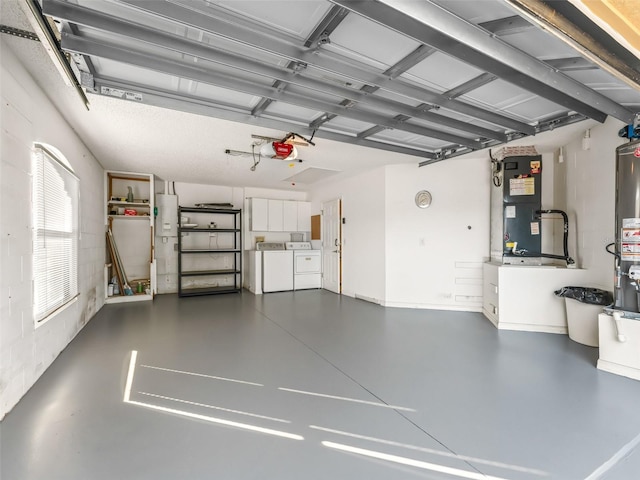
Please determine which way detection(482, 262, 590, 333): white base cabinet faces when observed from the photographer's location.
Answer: facing to the left of the viewer

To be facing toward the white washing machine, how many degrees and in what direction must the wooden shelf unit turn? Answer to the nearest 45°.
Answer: approximately 90° to its left

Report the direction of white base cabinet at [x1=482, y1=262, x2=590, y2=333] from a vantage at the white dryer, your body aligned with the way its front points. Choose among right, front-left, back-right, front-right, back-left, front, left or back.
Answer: front-left

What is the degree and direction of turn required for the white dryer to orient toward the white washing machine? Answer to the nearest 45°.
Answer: approximately 45° to its right

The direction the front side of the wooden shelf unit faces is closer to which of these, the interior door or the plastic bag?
the plastic bag
